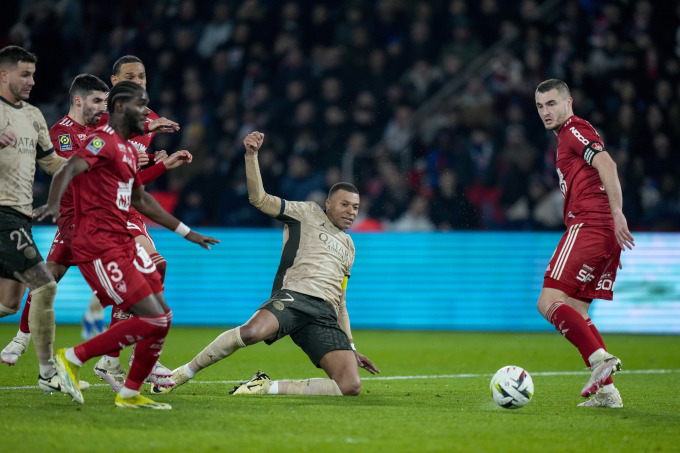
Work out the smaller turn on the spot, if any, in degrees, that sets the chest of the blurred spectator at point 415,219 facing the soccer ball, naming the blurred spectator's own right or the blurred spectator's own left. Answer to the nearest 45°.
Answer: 0° — they already face it

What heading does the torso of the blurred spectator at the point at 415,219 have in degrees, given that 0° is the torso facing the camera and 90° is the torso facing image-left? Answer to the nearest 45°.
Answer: approximately 0°
